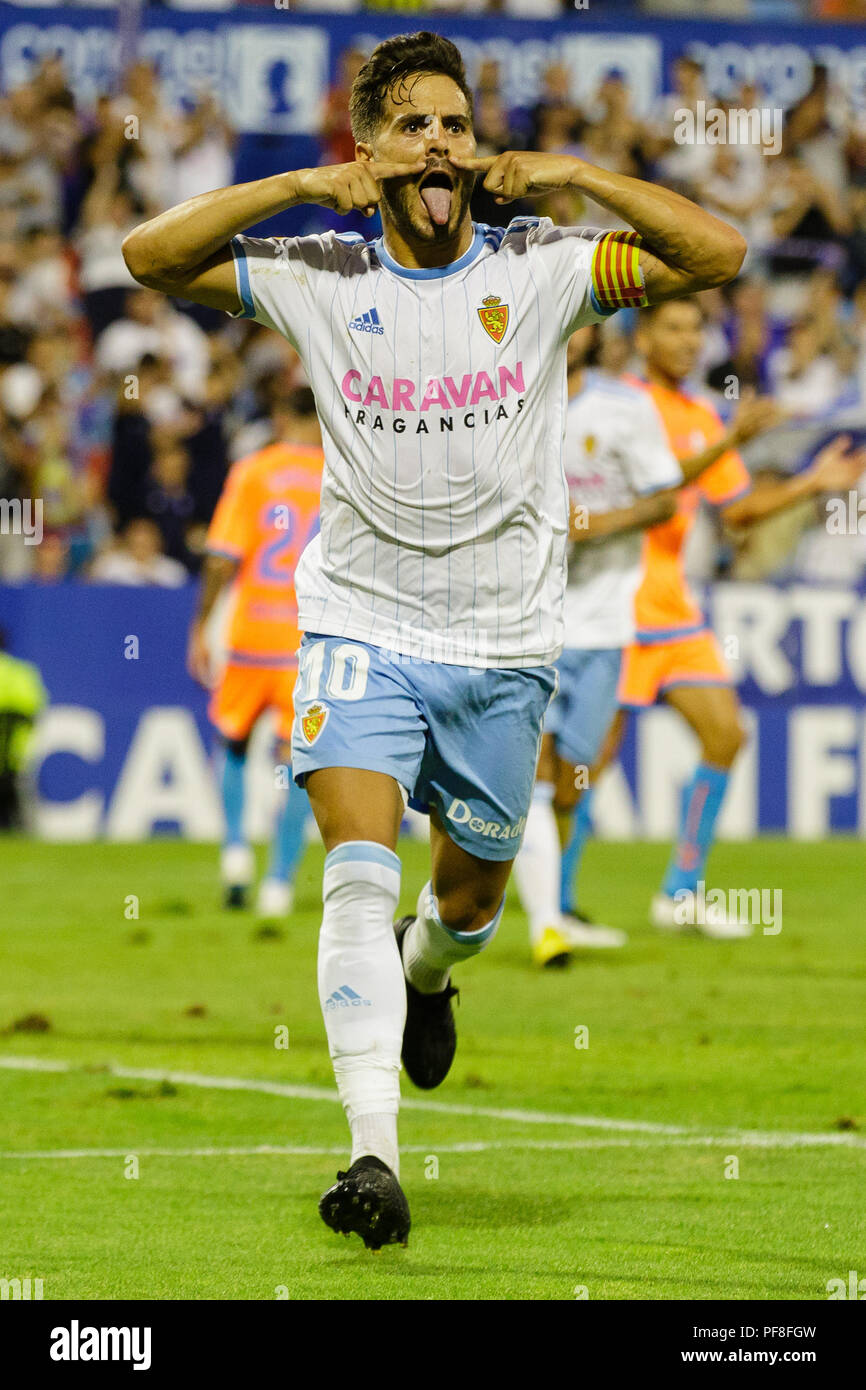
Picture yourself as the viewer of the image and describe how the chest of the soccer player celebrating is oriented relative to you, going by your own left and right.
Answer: facing the viewer

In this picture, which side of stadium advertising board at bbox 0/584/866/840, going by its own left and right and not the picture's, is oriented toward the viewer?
front

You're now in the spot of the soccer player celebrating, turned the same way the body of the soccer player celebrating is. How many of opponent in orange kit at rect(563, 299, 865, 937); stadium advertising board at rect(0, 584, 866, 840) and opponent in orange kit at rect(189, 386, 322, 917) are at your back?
3

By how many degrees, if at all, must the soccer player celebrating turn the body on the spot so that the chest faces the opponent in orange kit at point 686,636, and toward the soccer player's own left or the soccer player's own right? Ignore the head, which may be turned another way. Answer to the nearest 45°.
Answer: approximately 180°

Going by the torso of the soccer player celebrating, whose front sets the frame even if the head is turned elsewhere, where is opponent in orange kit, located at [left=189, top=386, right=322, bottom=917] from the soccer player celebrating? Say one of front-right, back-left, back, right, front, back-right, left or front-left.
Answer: back

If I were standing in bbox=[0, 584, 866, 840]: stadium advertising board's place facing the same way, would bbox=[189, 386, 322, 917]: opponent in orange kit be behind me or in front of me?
in front
